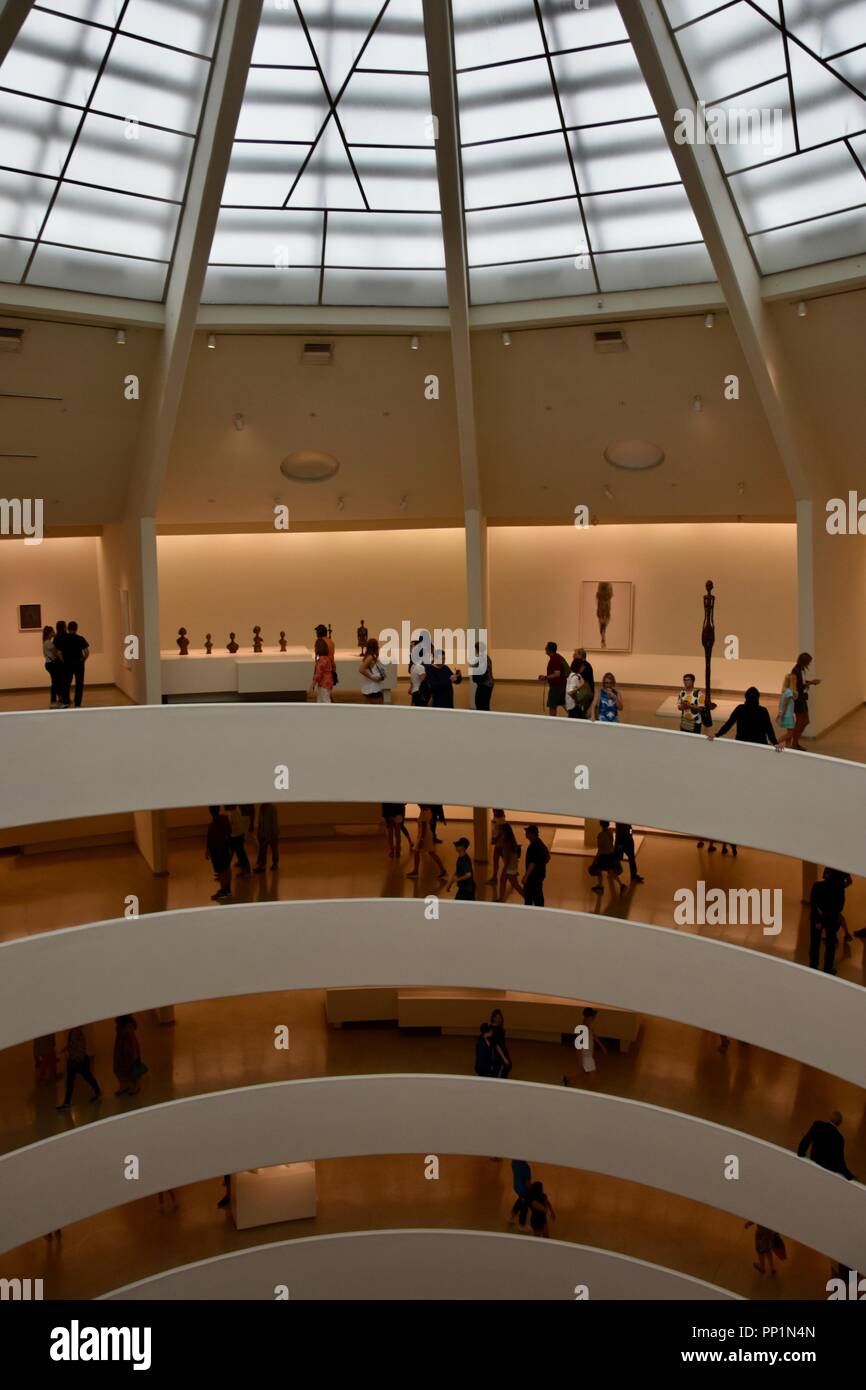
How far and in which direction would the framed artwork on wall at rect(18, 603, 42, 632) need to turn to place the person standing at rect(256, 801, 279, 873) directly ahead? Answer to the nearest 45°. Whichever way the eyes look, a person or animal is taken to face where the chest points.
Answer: approximately 45° to its left

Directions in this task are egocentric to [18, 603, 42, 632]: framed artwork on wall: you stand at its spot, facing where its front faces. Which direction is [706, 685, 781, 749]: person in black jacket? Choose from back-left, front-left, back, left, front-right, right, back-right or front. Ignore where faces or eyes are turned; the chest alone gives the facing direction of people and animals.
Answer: front-left

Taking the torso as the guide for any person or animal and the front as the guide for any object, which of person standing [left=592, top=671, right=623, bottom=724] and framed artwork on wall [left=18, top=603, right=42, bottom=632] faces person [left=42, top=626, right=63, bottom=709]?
the framed artwork on wall

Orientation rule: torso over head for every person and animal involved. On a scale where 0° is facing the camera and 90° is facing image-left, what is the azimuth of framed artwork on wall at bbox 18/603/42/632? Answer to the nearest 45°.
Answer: approximately 0°

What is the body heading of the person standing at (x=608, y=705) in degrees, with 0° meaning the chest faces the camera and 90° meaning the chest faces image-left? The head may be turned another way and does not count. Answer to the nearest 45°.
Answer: approximately 0°
